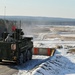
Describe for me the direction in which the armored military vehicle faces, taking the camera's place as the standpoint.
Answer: facing away from the viewer and to the right of the viewer
